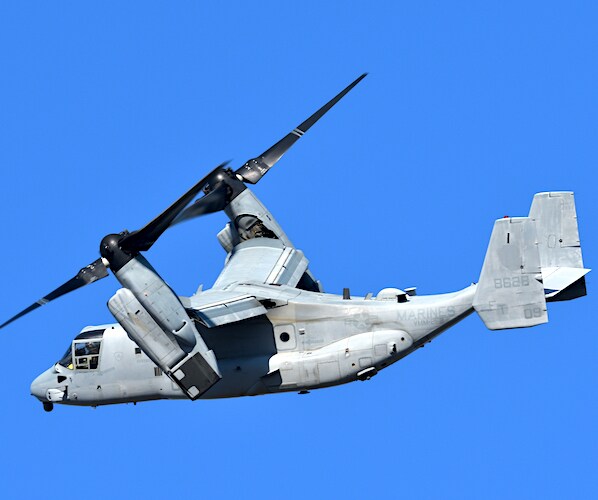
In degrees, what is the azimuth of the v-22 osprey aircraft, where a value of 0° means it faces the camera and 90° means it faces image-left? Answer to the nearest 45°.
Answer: approximately 90°
